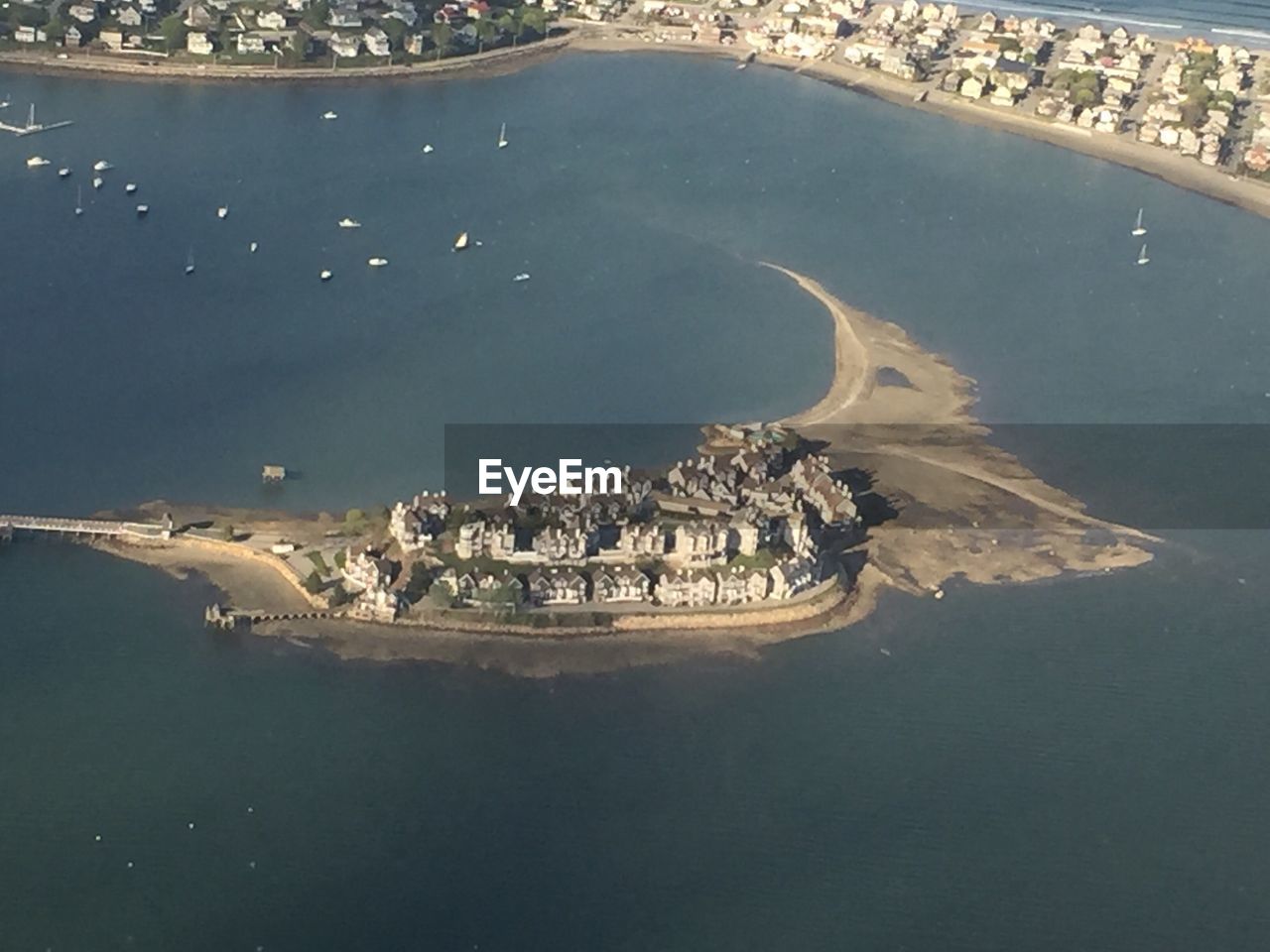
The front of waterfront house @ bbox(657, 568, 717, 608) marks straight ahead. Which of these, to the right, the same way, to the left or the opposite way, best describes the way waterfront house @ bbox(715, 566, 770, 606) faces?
the same way

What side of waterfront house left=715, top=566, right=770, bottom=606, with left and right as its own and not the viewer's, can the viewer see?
front

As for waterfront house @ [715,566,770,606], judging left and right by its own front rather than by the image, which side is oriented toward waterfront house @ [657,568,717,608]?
right

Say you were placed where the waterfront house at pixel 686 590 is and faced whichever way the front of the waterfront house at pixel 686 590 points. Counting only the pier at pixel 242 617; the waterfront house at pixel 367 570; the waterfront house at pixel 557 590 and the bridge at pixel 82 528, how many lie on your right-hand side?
4

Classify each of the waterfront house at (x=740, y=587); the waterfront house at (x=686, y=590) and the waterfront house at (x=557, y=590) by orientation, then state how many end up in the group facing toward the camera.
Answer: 3

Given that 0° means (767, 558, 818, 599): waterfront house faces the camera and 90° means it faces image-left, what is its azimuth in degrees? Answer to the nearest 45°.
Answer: approximately 315°

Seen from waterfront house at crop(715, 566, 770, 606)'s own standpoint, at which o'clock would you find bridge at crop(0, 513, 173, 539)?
The bridge is roughly at 3 o'clock from the waterfront house.

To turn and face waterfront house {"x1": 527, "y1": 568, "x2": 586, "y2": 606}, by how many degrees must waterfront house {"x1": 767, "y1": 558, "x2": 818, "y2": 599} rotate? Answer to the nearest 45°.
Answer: approximately 135° to its right

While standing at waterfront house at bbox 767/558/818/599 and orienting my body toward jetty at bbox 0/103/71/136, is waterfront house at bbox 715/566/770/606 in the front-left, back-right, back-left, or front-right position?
front-left

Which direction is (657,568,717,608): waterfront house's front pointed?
toward the camera

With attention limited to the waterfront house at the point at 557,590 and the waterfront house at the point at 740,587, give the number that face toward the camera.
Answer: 2

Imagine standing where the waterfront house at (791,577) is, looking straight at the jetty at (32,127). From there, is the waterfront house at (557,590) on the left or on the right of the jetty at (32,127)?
left

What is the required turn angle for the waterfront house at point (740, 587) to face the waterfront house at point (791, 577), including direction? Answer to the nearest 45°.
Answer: approximately 90° to its left

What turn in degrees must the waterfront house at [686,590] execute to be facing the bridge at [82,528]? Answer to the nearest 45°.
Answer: approximately 90° to its right

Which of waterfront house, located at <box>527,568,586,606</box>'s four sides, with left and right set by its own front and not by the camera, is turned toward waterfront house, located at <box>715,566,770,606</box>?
left

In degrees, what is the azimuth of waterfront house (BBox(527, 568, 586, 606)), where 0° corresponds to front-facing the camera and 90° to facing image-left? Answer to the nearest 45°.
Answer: approximately 0°
